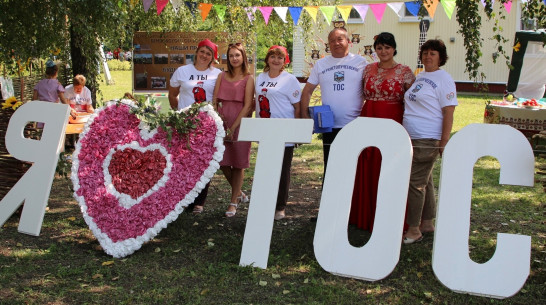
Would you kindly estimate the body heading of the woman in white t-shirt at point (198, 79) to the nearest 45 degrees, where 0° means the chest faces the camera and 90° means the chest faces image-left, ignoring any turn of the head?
approximately 0°

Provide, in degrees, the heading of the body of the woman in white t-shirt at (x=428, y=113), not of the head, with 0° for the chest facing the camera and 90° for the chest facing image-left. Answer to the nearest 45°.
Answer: approximately 45°

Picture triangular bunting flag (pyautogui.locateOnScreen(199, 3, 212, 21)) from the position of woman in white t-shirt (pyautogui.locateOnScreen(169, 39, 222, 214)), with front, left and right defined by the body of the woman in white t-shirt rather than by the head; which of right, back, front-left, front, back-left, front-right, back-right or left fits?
back

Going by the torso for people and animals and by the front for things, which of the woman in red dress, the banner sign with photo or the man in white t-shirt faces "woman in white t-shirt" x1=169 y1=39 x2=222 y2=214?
the banner sign with photo

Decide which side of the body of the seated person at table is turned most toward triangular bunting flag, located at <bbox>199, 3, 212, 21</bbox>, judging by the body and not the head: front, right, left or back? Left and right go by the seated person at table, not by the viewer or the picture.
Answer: left

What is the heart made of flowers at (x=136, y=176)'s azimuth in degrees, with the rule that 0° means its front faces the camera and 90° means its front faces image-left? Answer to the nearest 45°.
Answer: approximately 0°

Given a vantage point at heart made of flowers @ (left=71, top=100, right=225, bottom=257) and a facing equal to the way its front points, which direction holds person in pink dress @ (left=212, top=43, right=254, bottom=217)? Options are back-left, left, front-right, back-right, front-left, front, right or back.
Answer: back-left

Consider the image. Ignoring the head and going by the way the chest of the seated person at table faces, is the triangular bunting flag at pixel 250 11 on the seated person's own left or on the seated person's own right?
on the seated person's own left

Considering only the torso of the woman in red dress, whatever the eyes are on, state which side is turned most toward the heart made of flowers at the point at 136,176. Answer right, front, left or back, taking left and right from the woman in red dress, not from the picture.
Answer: right
